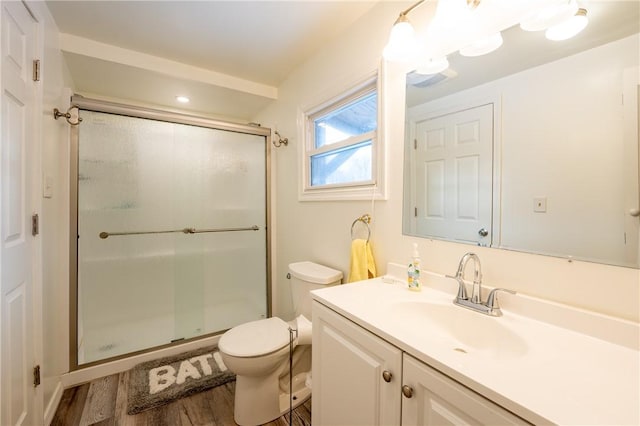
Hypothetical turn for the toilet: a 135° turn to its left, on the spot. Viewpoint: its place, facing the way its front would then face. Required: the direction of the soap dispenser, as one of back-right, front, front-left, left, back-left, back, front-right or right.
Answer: front-right

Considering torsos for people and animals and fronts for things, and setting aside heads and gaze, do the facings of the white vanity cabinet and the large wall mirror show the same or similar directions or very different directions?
same or similar directions

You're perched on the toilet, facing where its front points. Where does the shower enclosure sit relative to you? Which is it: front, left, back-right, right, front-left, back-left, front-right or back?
right

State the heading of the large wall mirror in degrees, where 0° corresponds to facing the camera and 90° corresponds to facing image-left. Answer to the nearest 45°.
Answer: approximately 45°

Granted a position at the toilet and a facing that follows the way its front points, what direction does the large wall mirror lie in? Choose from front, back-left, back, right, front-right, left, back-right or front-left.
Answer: left

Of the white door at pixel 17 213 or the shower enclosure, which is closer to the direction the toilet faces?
the white door

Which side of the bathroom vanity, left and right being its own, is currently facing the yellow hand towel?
right

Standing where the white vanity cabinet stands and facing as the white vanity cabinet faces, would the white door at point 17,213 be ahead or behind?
ahead

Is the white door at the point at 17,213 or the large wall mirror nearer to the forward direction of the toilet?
the white door

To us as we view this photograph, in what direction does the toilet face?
facing the viewer and to the left of the viewer

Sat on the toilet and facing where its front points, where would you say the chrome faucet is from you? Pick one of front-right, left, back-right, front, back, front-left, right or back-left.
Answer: left

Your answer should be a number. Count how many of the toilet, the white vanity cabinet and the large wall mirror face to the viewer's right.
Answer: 0

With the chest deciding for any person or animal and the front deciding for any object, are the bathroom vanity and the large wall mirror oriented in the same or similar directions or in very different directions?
same or similar directions

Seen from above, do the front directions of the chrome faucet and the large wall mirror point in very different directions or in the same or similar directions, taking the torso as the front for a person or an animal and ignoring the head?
same or similar directions
